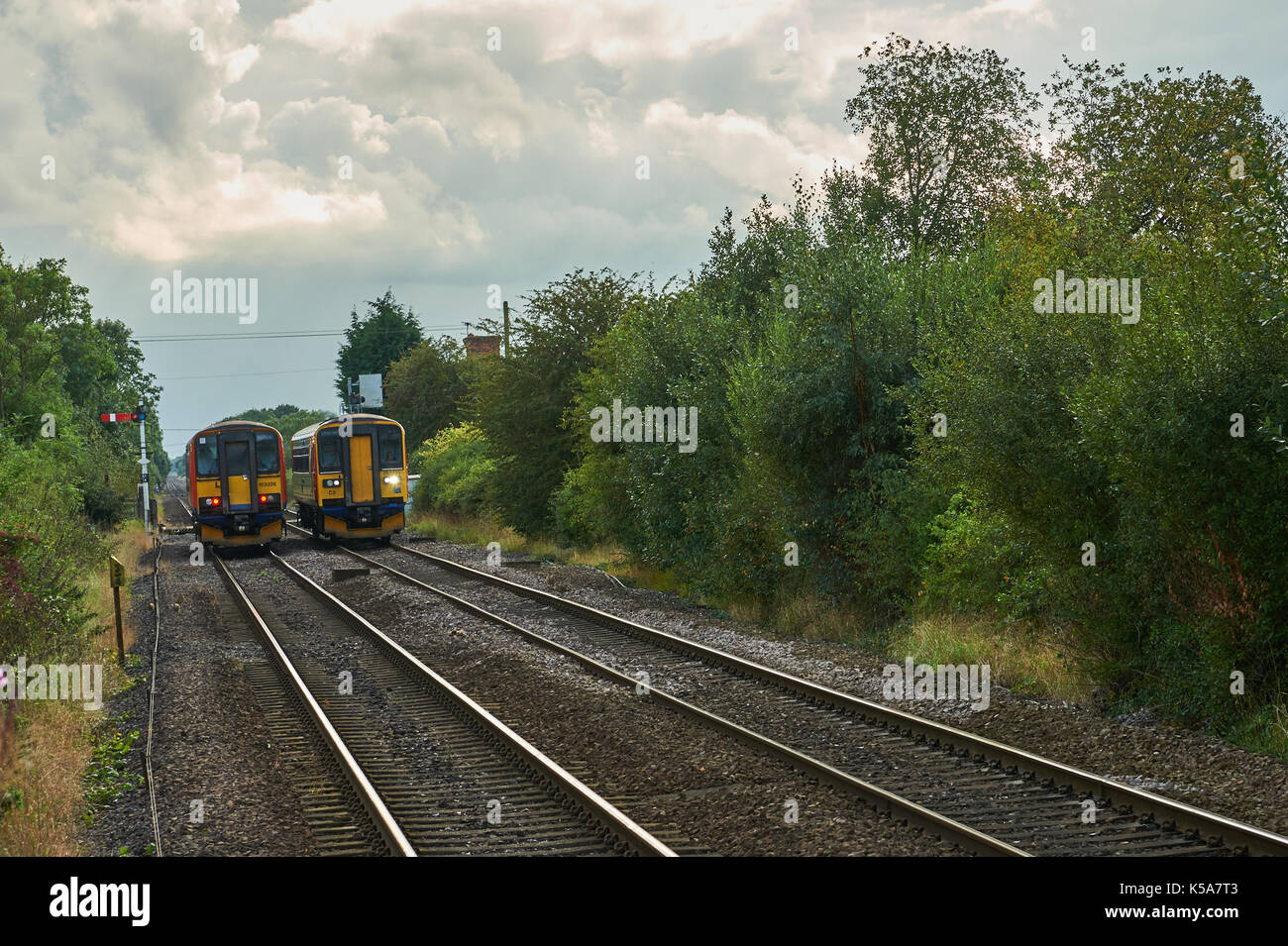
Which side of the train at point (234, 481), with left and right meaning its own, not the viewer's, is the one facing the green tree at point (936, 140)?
right

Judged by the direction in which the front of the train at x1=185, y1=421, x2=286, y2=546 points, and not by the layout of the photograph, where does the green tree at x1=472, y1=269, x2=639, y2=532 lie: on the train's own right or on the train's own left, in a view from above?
on the train's own right

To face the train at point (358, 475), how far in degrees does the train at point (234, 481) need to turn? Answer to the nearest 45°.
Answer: approximately 90° to its right

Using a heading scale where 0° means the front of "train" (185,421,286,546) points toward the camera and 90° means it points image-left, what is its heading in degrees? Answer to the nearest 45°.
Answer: approximately 180°

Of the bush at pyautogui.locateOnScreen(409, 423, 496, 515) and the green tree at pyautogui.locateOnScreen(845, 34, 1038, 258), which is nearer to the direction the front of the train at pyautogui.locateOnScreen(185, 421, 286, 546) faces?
the bush

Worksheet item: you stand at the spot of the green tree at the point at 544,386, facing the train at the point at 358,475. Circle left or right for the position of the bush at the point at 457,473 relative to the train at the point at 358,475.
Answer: right

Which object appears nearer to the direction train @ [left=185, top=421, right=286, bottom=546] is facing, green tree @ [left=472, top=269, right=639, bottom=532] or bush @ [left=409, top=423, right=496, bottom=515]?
the bush

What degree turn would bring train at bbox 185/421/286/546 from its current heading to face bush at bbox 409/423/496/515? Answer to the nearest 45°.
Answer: approximately 45° to its right

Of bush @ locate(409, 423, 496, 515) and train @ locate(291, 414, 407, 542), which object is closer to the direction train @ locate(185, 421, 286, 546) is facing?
the bush

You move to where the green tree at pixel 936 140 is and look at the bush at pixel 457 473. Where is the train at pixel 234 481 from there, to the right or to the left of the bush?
left
